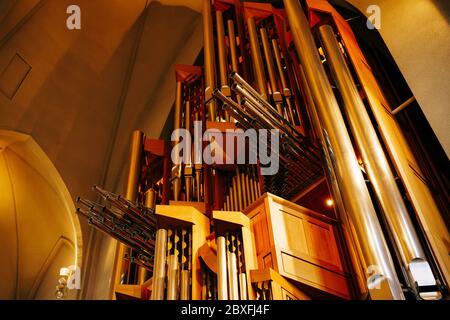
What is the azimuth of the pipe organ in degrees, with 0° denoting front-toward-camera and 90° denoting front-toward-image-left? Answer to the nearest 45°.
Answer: approximately 45°
